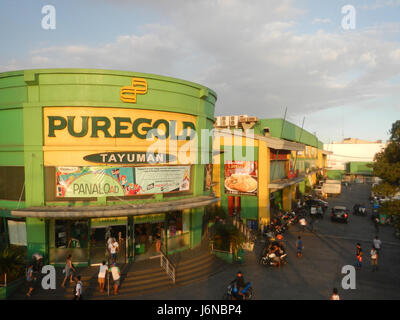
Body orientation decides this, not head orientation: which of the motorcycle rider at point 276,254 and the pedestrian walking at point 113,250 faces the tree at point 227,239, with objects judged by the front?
the motorcycle rider

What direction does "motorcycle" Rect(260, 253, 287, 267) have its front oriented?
to the viewer's left

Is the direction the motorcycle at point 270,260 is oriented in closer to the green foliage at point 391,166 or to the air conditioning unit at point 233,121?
the air conditioning unit

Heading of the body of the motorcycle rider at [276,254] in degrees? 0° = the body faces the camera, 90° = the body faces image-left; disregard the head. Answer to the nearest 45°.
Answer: approximately 90°

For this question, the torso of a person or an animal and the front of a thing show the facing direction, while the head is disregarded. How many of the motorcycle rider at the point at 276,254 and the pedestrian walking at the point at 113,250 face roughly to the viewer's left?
1

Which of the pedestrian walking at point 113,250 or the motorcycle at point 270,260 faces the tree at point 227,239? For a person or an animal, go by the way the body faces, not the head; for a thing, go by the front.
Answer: the motorcycle

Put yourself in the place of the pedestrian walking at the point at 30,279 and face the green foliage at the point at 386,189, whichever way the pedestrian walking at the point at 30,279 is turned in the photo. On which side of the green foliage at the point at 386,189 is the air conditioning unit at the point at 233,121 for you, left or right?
left

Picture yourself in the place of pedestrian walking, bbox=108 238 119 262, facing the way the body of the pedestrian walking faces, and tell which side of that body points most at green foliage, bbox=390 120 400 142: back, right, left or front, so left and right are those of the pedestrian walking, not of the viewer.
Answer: left

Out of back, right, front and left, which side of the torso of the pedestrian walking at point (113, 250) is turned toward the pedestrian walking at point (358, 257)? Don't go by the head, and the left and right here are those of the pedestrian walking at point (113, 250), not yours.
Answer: left
